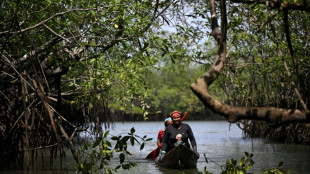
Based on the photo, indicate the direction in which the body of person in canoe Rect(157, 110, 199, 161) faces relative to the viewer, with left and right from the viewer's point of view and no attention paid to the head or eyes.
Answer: facing the viewer
